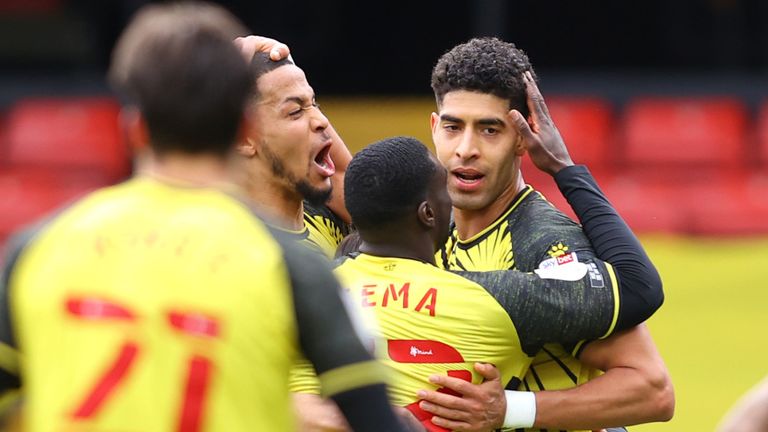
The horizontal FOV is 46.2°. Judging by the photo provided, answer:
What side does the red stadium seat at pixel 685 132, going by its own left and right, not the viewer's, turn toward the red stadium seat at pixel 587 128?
right

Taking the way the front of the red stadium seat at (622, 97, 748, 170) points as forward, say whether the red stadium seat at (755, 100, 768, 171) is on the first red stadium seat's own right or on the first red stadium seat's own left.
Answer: on the first red stadium seat's own left

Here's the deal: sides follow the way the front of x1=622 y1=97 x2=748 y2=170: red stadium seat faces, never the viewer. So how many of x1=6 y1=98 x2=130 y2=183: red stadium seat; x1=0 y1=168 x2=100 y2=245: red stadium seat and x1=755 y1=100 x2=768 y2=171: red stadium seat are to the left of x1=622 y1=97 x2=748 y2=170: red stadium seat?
1

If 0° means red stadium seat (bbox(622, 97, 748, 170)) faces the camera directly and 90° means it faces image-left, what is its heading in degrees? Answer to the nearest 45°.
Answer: approximately 0°

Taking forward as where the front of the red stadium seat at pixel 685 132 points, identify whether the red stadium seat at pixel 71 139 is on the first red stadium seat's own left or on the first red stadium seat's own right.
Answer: on the first red stadium seat's own right
